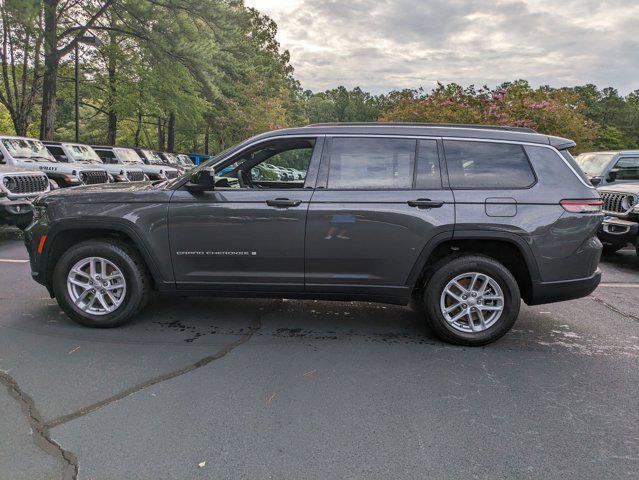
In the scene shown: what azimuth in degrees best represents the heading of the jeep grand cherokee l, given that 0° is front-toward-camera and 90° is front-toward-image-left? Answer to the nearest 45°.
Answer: approximately 90°
